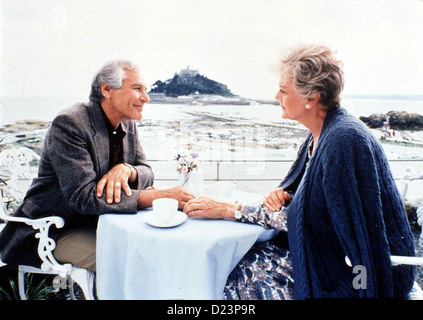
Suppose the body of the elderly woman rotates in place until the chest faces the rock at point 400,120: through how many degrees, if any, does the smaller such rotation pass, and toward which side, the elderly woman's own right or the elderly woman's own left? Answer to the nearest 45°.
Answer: approximately 90° to the elderly woman's own right

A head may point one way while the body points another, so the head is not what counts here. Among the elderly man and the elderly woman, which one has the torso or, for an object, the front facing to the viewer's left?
the elderly woman

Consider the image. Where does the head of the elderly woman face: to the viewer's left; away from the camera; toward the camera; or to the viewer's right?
to the viewer's left

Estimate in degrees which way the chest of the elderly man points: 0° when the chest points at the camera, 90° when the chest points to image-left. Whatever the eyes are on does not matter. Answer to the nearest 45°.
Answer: approximately 315°

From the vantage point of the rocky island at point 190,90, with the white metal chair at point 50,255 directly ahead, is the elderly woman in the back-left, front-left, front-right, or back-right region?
front-left

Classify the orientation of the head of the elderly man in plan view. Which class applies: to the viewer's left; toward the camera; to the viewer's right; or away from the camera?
to the viewer's right

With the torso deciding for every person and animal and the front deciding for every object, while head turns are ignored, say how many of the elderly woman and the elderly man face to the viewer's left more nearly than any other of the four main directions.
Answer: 1

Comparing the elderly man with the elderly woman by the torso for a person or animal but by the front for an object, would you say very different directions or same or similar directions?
very different directions

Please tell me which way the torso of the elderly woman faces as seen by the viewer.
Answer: to the viewer's left
